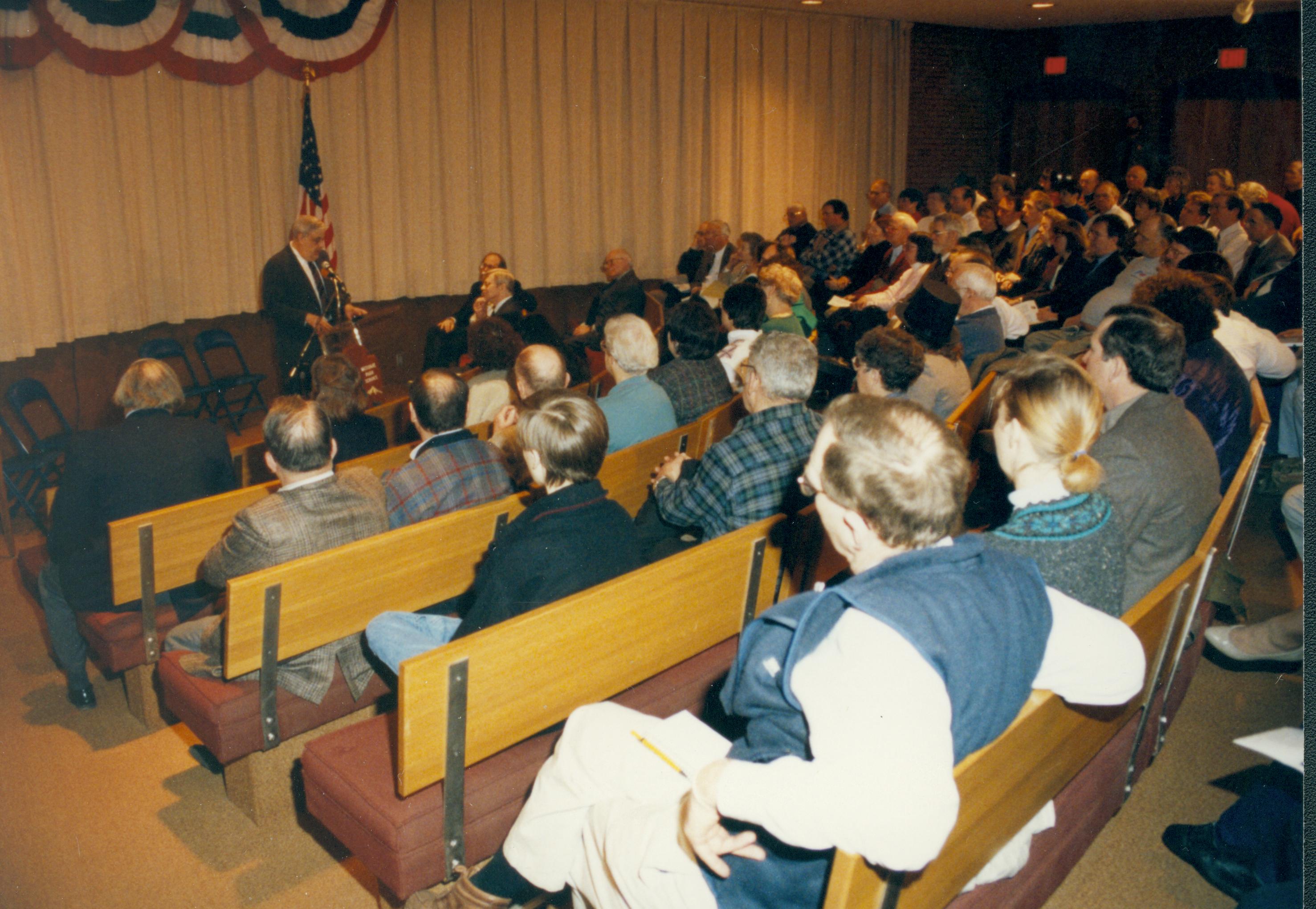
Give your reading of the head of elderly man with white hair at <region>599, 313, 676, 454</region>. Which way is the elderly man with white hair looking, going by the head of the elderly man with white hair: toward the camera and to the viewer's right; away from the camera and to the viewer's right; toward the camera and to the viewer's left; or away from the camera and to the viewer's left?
away from the camera and to the viewer's left

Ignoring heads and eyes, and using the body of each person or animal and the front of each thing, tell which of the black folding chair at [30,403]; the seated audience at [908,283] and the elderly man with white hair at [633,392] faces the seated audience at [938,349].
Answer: the black folding chair

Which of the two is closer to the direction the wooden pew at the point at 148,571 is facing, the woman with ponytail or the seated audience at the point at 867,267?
the seated audience

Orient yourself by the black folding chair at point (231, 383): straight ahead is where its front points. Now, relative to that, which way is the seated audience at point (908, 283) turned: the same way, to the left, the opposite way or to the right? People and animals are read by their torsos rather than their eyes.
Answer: the opposite way

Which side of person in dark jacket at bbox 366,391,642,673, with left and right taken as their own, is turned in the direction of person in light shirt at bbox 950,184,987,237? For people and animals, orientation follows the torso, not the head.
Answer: right

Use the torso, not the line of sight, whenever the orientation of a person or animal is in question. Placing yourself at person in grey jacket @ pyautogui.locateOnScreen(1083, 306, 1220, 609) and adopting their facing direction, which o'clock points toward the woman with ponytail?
The woman with ponytail is roughly at 8 o'clock from the person in grey jacket.

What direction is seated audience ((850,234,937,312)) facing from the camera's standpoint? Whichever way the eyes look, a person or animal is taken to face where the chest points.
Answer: to the viewer's left

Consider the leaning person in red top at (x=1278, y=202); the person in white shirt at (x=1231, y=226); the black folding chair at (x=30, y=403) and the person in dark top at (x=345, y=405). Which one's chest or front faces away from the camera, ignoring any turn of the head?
the person in dark top at (x=345, y=405)

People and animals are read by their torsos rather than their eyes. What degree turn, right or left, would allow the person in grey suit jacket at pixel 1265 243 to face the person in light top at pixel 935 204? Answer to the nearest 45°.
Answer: approximately 45° to their right

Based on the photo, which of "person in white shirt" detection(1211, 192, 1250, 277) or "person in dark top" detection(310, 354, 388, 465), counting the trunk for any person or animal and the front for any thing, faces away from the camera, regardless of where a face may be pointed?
"person in dark top" detection(310, 354, 388, 465)

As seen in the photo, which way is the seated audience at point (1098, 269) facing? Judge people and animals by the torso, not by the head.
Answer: to the viewer's left
